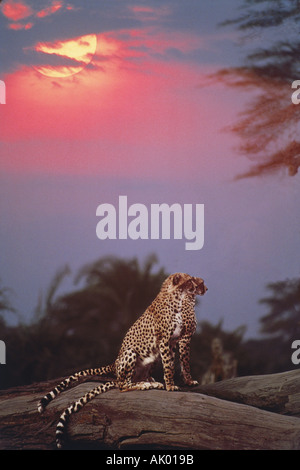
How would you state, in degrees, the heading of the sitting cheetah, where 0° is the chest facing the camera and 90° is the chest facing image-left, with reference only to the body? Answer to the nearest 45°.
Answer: approximately 270°
